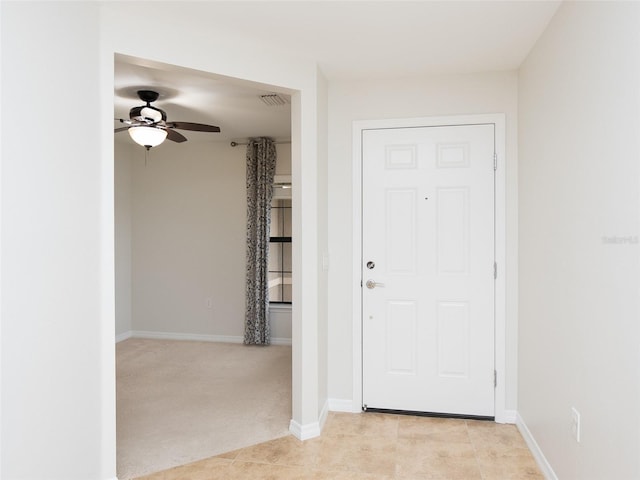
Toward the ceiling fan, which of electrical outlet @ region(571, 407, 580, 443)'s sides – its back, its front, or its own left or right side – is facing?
front

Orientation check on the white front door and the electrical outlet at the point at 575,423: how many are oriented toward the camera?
1

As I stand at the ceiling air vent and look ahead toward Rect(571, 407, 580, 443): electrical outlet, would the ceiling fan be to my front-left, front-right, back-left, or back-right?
back-right

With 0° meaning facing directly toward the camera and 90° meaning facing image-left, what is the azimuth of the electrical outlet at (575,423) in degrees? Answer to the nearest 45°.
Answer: approximately 90°

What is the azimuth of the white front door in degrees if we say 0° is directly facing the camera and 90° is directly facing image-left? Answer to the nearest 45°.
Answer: approximately 0°

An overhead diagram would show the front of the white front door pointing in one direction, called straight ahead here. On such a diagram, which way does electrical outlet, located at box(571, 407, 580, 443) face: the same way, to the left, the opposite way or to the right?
to the right

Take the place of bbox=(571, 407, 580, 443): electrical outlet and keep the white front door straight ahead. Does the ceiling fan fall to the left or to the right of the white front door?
left

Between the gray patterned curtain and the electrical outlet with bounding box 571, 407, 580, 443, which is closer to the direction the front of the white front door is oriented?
the electrical outlet

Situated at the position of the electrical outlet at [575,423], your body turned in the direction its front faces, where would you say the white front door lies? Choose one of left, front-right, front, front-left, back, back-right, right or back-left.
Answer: front-right

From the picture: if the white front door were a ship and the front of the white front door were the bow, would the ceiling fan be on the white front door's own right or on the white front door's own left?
on the white front door's own right
